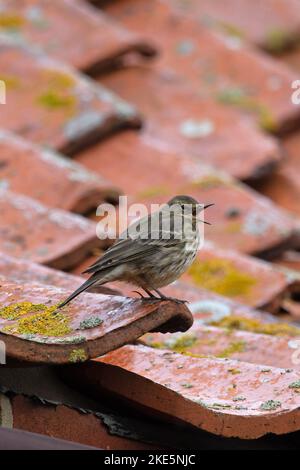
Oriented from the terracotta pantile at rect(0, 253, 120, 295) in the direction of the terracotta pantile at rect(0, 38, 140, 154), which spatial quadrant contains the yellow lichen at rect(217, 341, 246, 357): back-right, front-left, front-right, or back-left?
back-right

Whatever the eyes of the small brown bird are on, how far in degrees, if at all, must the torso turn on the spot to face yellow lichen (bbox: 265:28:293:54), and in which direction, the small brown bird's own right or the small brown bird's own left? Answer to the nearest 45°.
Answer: approximately 90° to the small brown bird's own left

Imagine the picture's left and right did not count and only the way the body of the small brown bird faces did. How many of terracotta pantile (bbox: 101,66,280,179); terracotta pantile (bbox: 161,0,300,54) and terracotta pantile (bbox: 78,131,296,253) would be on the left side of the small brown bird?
3

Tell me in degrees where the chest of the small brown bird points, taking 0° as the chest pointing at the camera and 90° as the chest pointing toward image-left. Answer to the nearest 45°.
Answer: approximately 270°

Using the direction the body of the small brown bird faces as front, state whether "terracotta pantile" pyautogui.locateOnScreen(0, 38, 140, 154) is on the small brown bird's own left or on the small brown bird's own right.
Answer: on the small brown bird's own left

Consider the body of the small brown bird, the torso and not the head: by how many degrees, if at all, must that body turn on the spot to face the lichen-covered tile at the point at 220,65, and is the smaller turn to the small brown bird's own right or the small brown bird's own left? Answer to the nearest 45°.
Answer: approximately 90° to the small brown bird's own left
